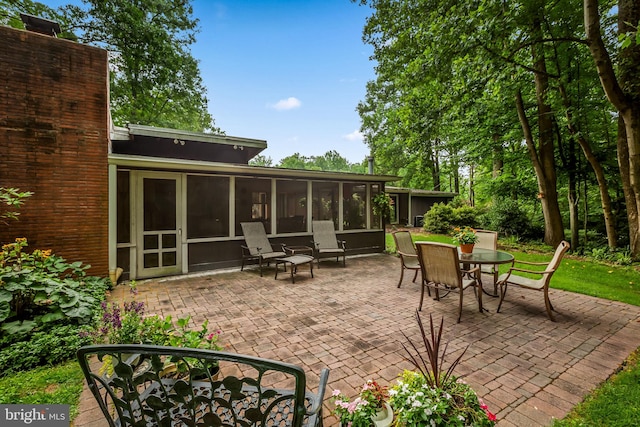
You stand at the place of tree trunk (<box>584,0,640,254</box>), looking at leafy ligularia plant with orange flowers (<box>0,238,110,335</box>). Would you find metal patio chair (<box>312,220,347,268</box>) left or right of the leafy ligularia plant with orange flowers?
right

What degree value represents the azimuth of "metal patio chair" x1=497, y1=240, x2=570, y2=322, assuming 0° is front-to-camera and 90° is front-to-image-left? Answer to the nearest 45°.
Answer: approximately 90°

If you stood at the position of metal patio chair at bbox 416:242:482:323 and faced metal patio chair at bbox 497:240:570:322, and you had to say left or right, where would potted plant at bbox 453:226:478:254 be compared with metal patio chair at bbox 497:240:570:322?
left

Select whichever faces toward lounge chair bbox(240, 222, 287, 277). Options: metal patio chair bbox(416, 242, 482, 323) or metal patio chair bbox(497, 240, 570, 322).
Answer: metal patio chair bbox(497, 240, 570, 322)

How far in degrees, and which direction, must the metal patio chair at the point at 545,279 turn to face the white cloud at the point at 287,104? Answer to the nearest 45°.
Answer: approximately 45° to its right

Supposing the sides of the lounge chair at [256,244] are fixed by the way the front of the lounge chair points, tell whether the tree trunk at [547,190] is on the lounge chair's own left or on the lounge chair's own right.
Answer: on the lounge chair's own left

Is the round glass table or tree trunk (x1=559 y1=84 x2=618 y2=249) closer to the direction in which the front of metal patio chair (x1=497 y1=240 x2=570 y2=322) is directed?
the round glass table

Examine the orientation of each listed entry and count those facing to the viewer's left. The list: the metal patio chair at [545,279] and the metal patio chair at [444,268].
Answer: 1

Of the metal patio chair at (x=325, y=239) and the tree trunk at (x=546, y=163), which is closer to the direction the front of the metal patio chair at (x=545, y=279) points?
the metal patio chair

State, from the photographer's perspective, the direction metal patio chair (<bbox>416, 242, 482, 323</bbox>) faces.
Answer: facing away from the viewer and to the right of the viewer

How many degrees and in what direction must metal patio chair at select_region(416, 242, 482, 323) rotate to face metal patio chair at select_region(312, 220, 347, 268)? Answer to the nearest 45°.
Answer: approximately 90° to its left

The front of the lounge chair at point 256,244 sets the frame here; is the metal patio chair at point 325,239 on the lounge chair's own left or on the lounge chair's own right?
on the lounge chair's own left

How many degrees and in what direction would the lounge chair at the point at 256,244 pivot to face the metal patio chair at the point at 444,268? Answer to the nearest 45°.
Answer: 0° — it already faces it
